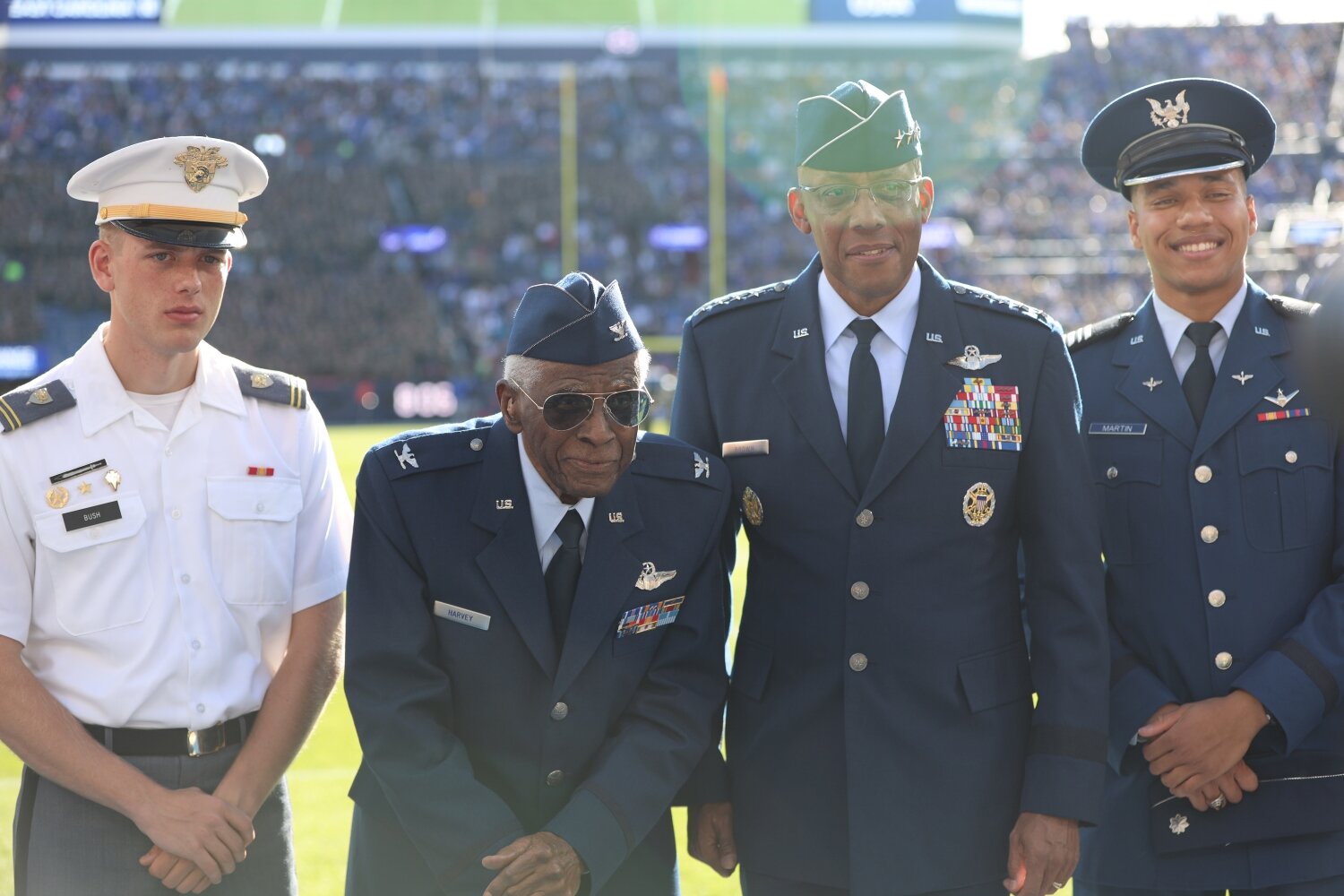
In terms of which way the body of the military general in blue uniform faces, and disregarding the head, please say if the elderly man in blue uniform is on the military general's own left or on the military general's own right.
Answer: on the military general's own right

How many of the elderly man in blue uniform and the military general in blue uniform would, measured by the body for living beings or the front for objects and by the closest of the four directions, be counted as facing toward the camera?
2

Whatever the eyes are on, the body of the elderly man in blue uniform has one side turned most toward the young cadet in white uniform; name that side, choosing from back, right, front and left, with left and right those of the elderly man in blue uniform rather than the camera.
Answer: right

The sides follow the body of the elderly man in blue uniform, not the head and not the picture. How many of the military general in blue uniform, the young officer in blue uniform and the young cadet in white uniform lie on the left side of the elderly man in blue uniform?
2

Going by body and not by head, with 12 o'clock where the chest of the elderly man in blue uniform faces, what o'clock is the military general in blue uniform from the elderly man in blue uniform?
The military general in blue uniform is roughly at 9 o'clock from the elderly man in blue uniform.

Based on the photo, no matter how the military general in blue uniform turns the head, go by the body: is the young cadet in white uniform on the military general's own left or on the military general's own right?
on the military general's own right

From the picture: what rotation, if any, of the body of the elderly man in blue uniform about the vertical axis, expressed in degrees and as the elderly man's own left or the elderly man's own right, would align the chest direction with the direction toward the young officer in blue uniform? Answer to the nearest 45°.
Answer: approximately 90° to the elderly man's own left

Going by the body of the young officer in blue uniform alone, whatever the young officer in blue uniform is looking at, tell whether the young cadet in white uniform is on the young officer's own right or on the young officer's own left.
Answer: on the young officer's own right

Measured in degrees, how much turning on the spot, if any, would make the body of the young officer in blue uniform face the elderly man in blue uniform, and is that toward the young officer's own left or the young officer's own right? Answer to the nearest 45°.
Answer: approximately 45° to the young officer's own right
